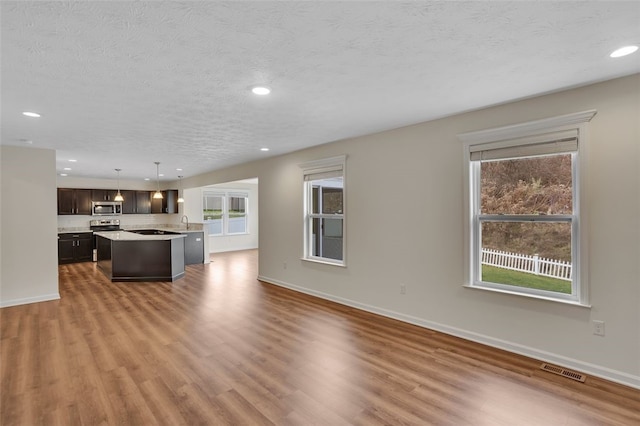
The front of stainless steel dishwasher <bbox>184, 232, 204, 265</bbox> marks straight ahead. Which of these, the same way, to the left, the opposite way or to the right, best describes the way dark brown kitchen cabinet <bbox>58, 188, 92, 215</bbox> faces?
the same way

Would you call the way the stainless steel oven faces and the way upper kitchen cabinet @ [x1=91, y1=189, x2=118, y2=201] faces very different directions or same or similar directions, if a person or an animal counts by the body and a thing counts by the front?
same or similar directions

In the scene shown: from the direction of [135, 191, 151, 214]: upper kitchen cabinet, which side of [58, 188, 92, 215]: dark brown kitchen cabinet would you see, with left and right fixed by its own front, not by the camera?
left

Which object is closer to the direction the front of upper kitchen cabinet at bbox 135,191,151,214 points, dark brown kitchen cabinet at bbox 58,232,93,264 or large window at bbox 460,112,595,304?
the large window

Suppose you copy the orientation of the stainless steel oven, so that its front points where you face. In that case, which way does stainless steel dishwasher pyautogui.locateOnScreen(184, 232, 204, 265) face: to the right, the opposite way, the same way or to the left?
the same way

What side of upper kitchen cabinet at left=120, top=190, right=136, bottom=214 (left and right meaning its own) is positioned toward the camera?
front

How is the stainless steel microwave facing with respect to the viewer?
toward the camera

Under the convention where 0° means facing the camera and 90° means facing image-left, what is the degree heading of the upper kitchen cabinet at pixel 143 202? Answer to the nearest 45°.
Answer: approximately 0°

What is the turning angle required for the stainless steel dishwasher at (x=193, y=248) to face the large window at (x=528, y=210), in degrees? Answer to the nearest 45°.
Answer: approximately 45° to its left

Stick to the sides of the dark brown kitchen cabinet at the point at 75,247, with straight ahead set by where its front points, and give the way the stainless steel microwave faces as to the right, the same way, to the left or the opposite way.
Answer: the same way

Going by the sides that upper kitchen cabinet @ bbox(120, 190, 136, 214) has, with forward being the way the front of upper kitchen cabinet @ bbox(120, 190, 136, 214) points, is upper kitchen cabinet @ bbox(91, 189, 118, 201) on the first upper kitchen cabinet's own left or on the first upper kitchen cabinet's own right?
on the first upper kitchen cabinet's own right

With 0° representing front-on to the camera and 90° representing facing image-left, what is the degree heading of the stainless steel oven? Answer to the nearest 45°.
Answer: approximately 0°

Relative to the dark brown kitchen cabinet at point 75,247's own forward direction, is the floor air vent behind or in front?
in front

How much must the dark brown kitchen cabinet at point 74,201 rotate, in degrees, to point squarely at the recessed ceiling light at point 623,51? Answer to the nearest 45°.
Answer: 0° — it already faces it

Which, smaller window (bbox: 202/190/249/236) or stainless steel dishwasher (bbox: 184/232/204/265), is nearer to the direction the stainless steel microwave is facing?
the stainless steel dishwasher

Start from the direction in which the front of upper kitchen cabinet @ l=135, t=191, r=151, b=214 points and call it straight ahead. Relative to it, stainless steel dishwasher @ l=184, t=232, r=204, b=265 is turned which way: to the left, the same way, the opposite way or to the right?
the same way
